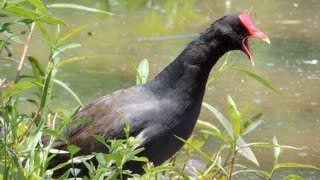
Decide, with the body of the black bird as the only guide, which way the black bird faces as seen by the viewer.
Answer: to the viewer's right
